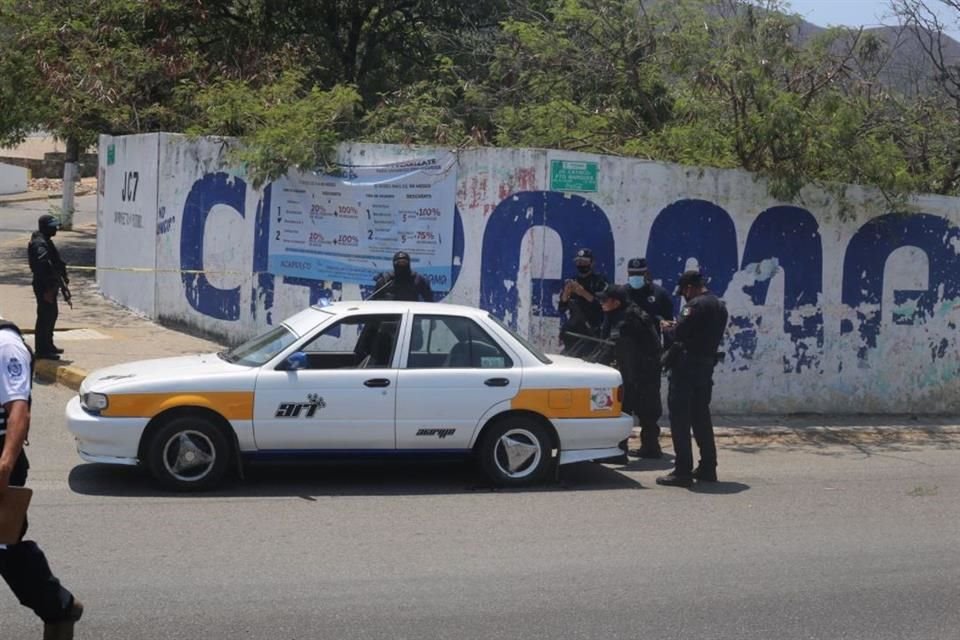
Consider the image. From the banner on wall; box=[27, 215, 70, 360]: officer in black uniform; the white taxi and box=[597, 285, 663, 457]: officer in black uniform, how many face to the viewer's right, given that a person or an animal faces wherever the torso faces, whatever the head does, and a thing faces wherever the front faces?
1

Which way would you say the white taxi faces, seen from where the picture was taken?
facing to the left of the viewer

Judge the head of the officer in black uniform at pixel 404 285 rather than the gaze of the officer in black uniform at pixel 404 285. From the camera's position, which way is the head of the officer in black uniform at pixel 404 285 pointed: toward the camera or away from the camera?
toward the camera

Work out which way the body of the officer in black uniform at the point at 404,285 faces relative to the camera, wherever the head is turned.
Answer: toward the camera

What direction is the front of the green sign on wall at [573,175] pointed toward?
toward the camera

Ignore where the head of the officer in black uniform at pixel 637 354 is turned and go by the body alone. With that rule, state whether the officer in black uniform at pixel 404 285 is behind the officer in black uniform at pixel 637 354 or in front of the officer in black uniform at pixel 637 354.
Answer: in front

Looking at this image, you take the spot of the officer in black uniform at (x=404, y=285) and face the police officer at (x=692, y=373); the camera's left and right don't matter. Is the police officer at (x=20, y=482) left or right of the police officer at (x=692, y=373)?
right

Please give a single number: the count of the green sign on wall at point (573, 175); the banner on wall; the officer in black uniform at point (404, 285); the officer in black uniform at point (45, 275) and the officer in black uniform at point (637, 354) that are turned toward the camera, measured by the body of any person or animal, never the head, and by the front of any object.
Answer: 3

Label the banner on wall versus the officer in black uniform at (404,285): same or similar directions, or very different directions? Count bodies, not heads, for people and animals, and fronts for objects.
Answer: same or similar directions

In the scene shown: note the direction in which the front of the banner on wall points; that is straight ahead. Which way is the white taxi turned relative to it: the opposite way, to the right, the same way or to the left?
to the right

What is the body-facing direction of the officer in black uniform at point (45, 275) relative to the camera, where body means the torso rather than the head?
to the viewer's right

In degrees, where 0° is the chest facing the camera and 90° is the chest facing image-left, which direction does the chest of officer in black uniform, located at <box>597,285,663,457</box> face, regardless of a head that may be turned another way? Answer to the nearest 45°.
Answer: approximately 90°

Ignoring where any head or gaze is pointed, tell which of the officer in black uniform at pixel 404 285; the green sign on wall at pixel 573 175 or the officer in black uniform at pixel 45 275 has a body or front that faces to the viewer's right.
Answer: the officer in black uniform at pixel 45 275

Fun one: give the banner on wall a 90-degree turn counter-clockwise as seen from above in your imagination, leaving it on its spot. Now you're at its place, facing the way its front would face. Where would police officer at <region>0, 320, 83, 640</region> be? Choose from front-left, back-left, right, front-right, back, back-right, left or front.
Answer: right

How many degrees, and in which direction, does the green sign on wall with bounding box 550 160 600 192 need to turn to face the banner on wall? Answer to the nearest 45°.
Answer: approximately 135° to its right
